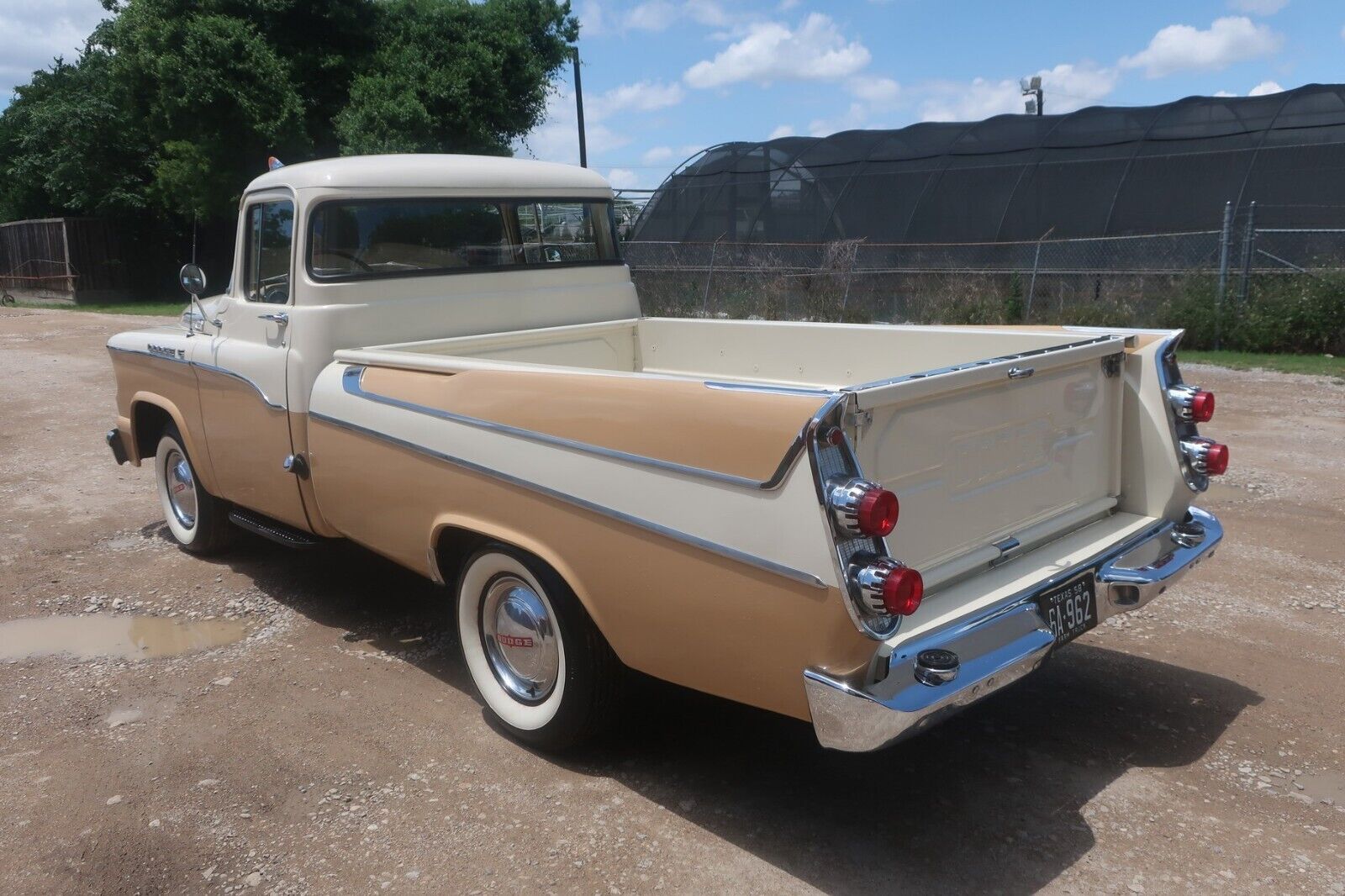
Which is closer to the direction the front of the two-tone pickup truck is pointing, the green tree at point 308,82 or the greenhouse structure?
the green tree

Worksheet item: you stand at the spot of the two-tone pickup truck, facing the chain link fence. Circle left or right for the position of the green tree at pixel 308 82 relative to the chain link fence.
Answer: left

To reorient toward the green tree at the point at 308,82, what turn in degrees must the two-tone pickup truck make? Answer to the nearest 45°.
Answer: approximately 45° to its right

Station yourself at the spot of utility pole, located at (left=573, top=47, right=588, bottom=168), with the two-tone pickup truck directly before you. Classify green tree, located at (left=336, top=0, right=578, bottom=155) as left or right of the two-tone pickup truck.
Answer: right

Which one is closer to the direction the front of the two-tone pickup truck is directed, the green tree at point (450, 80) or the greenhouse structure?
the green tree

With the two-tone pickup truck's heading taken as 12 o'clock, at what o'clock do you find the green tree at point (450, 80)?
The green tree is roughly at 1 o'clock from the two-tone pickup truck.

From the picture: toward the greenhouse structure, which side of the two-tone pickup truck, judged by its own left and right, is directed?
right

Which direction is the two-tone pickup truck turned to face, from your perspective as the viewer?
facing away from the viewer and to the left of the viewer

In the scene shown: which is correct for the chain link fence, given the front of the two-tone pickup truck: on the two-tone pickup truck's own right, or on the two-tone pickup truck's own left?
on the two-tone pickup truck's own right

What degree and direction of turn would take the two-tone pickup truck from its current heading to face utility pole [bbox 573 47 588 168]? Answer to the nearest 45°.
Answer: approximately 45° to its right
